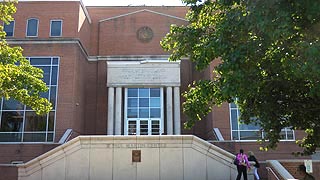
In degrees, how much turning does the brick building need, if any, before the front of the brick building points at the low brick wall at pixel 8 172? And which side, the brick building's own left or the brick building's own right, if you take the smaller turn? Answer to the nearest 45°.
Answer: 0° — it already faces it

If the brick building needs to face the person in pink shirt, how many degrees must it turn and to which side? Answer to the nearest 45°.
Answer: approximately 45° to its left

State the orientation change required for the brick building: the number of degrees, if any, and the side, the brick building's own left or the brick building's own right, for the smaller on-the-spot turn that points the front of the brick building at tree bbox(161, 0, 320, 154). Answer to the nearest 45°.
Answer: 0° — it already faces it

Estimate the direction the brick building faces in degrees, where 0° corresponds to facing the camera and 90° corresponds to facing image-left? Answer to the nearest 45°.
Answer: approximately 0°
